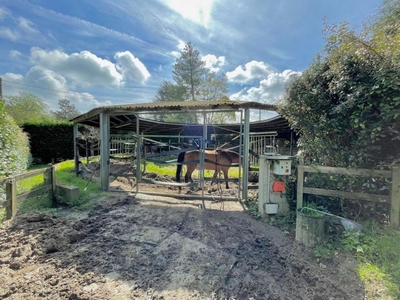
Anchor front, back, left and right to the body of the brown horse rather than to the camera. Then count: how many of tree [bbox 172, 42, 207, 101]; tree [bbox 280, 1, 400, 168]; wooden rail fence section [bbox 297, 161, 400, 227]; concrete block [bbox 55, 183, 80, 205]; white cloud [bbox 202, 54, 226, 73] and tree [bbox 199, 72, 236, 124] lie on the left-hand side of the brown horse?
3

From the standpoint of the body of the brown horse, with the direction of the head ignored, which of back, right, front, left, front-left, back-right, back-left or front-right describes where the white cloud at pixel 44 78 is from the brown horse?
back-left

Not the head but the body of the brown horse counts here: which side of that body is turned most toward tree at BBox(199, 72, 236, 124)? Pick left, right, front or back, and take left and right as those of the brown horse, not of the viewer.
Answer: left

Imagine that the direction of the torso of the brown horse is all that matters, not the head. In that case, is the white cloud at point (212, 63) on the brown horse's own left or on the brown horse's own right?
on the brown horse's own left

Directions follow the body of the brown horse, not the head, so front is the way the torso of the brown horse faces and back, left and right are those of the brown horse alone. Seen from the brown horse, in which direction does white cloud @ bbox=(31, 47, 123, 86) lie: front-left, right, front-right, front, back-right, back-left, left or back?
back-left

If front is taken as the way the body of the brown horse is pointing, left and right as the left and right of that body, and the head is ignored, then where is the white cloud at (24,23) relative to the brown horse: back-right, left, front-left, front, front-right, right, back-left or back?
back

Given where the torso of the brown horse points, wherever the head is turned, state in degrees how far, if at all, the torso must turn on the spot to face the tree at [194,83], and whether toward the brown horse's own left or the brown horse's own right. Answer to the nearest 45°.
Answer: approximately 90° to the brown horse's own left

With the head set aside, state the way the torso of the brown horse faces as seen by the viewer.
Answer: to the viewer's right
